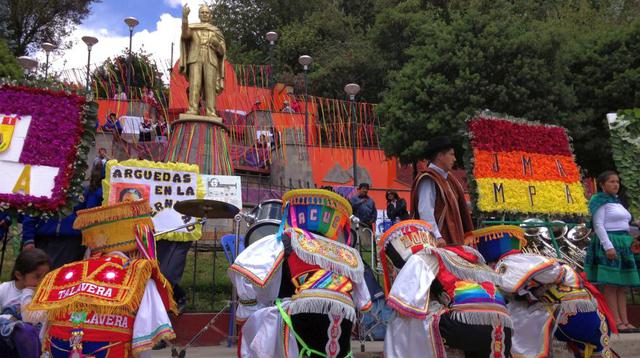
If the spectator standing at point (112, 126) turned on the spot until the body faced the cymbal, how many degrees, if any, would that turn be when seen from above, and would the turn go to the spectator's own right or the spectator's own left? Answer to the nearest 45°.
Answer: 0° — they already face it

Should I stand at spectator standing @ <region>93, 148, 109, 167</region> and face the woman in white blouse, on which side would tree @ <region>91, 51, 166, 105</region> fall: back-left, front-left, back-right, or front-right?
back-left

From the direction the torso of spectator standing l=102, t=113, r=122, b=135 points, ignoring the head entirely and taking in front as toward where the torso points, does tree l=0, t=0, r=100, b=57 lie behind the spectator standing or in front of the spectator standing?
behind

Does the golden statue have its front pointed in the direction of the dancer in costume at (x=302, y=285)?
yes
